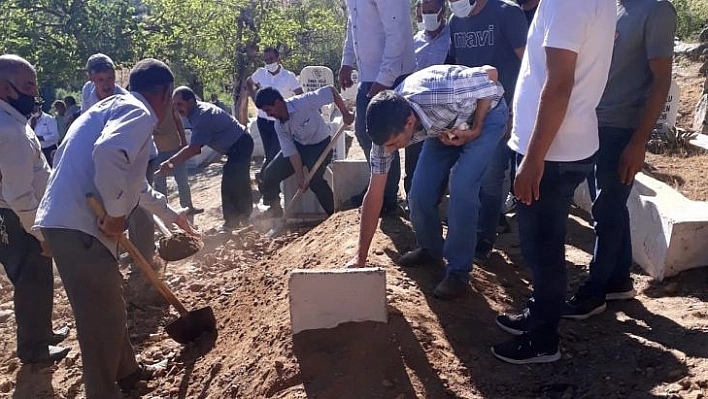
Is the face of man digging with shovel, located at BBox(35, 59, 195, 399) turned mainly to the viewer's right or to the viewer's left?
to the viewer's right

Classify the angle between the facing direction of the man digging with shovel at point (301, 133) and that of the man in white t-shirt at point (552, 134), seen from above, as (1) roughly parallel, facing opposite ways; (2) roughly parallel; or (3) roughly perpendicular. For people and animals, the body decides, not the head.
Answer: roughly perpendicular

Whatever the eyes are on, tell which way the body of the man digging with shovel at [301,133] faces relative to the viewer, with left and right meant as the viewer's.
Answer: facing the viewer and to the left of the viewer

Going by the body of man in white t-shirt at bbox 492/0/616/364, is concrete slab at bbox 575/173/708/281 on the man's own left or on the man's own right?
on the man's own right

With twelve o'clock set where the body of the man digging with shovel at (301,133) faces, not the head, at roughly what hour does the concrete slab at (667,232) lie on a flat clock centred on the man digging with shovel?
The concrete slab is roughly at 9 o'clock from the man digging with shovel.

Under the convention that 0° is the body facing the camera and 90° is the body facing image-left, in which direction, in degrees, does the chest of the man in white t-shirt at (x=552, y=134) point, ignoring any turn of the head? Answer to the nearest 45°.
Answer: approximately 90°

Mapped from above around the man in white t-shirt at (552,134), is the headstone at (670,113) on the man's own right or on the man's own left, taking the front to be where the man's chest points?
on the man's own right

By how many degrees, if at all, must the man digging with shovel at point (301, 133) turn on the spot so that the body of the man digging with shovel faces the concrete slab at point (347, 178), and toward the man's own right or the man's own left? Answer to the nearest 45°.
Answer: approximately 90° to the man's own left

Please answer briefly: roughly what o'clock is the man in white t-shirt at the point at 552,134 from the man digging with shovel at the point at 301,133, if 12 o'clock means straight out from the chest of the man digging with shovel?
The man in white t-shirt is roughly at 10 o'clock from the man digging with shovel.

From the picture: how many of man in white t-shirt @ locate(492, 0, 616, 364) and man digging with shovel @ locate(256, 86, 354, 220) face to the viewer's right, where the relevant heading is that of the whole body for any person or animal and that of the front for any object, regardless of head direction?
0
